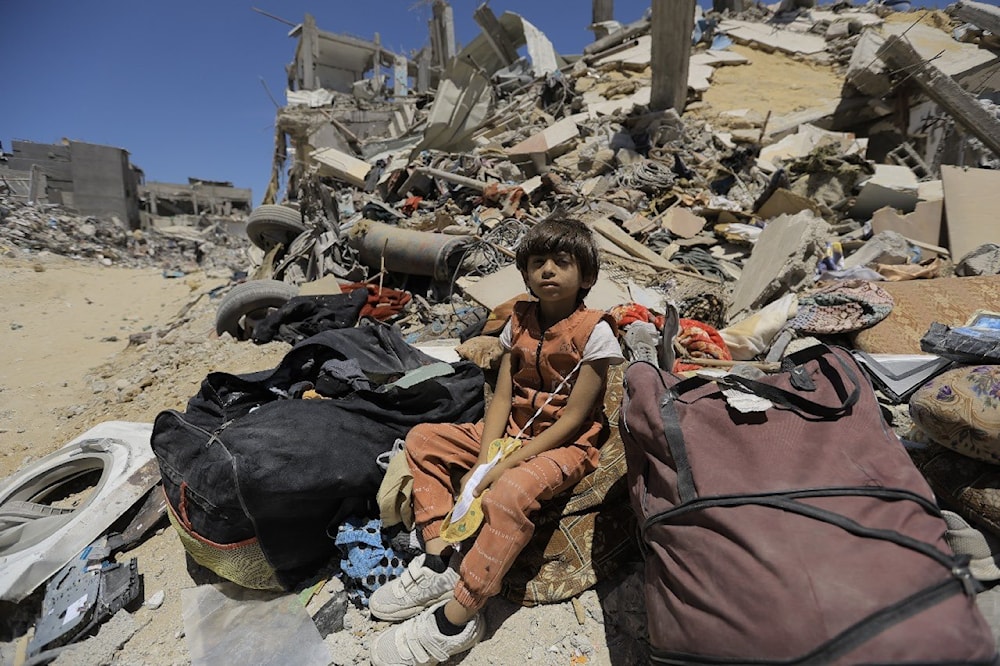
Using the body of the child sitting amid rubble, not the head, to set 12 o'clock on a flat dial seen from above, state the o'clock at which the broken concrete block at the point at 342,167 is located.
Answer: The broken concrete block is roughly at 4 o'clock from the child sitting amid rubble.

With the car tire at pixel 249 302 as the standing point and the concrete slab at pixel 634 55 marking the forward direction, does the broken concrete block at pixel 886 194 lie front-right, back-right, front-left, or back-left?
front-right

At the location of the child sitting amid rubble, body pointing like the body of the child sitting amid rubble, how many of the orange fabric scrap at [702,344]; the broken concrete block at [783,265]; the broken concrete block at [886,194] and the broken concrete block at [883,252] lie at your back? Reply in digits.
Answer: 4

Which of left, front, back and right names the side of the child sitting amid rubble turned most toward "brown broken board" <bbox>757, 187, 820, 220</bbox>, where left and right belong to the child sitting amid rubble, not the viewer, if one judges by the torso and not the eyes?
back

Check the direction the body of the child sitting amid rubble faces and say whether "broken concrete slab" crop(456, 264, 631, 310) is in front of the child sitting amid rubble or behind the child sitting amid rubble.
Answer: behind

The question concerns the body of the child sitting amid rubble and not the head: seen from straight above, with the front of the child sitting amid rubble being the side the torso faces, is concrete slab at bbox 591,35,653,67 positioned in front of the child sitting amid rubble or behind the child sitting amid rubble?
behind

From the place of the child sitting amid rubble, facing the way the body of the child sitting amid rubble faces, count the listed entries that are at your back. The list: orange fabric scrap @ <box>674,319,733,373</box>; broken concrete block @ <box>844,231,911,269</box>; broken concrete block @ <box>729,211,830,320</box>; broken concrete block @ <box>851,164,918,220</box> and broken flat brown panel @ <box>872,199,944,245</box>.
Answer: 5

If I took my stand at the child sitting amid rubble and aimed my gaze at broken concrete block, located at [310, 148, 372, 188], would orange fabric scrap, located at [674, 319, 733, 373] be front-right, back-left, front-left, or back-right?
front-right

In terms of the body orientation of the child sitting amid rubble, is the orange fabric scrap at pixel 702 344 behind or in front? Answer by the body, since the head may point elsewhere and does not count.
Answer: behind

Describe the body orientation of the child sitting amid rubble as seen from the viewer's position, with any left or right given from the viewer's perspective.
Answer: facing the viewer and to the left of the viewer

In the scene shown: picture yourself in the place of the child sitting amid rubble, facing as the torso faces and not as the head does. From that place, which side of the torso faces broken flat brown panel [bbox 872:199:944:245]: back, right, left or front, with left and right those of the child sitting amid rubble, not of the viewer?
back

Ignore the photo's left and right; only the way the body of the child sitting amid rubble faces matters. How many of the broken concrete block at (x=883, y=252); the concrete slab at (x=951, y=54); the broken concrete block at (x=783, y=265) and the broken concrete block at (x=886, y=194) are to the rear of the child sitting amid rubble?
4

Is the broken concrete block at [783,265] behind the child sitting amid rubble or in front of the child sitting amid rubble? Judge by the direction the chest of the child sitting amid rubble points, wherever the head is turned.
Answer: behind

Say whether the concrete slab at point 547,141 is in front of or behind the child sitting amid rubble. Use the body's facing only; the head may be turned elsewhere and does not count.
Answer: behind
